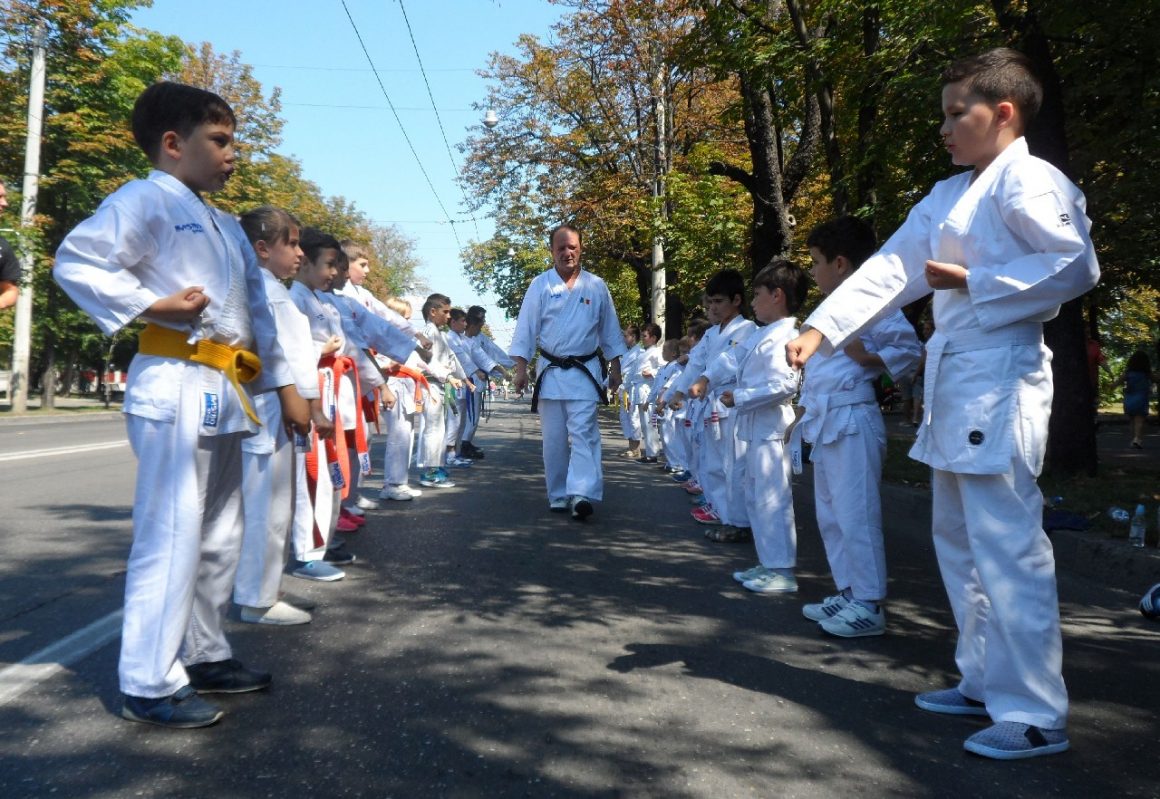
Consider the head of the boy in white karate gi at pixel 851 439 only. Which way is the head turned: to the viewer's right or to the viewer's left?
to the viewer's left

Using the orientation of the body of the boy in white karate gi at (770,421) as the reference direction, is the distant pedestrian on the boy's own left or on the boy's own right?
on the boy's own right

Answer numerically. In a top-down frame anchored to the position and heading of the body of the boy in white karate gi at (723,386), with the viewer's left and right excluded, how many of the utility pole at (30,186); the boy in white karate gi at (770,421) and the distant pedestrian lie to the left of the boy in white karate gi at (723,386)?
1

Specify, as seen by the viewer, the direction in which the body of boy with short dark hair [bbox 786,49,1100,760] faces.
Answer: to the viewer's left

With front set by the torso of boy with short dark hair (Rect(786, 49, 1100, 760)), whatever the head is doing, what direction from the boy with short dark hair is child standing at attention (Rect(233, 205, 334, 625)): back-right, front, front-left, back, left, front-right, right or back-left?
front

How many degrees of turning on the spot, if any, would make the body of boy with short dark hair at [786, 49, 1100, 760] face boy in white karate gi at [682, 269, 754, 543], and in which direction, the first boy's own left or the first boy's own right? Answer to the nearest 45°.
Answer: approximately 45° to the first boy's own right

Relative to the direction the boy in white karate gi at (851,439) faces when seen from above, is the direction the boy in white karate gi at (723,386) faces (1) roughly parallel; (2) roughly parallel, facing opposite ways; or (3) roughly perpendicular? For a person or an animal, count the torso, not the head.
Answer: roughly parallel

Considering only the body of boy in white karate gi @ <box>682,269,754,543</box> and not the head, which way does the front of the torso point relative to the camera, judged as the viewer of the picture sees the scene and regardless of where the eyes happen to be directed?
to the viewer's left

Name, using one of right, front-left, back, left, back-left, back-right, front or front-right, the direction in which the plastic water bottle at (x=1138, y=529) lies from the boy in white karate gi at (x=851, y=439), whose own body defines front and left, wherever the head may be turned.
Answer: back-right

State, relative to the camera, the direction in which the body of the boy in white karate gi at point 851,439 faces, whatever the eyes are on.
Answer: to the viewer's left

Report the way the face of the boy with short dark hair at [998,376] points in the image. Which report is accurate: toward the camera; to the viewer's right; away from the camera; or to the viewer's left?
to the viewer's left

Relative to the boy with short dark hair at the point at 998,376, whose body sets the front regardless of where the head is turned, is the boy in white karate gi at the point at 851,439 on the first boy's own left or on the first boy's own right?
on the first boy's own right

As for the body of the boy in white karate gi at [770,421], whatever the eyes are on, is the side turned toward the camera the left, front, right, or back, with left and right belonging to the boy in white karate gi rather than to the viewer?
left

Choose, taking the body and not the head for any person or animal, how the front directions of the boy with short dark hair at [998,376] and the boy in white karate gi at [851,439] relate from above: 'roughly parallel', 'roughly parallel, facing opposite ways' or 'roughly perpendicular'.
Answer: roughly parallel

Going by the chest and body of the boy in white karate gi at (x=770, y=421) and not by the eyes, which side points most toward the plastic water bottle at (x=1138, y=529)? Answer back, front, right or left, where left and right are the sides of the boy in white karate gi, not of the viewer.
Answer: back

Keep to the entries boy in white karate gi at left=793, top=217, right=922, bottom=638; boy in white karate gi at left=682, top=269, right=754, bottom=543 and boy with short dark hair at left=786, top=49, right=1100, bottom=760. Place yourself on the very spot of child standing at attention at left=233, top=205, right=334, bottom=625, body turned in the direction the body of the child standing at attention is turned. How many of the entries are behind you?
0

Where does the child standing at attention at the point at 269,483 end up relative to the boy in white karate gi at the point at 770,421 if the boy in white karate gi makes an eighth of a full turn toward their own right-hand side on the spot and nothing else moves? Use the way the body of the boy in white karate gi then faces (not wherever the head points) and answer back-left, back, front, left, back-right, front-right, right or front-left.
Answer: left

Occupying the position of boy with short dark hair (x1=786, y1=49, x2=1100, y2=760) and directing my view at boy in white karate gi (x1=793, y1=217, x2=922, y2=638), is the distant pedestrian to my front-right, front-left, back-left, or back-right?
front-right

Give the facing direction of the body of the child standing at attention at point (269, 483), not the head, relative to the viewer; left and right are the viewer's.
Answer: facing to the right of the viewer

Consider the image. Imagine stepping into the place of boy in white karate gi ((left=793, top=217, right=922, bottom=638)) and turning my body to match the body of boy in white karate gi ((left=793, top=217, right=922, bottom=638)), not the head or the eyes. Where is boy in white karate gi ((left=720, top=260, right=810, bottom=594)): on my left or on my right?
on my right
